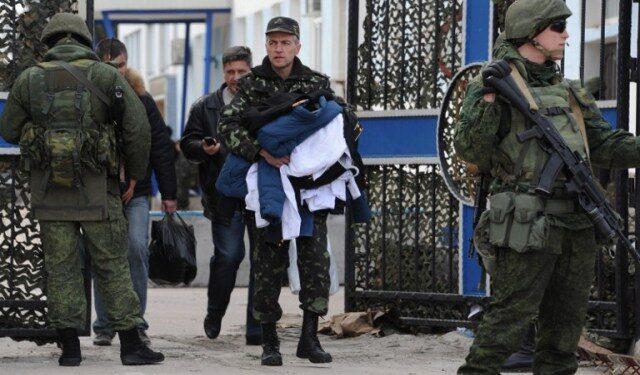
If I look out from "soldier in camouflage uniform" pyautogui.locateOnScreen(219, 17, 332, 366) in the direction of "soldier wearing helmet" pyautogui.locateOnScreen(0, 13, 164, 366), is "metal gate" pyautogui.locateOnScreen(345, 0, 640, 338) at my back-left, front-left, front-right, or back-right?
back-right

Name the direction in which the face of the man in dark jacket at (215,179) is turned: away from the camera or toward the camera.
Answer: toward the camera

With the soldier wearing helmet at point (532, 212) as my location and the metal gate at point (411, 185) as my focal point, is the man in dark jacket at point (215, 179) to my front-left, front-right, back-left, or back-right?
front-left

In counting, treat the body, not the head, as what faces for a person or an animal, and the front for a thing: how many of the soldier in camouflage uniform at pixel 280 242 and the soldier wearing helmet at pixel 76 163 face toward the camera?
1

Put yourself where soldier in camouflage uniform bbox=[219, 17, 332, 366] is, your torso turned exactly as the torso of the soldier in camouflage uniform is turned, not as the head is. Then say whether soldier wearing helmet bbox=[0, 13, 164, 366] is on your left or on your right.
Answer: on your right

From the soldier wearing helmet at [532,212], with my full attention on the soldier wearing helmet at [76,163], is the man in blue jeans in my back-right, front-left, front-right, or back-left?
front-right

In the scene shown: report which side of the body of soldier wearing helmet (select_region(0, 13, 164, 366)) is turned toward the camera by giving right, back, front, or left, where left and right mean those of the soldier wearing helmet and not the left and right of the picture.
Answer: back

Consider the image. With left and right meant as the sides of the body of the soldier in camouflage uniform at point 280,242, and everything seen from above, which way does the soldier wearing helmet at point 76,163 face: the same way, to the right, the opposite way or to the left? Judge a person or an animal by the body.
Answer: the opposite way

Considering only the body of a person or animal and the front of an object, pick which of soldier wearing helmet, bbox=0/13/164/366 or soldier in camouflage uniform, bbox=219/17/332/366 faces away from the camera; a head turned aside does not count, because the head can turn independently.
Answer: the soldier wearing helmet

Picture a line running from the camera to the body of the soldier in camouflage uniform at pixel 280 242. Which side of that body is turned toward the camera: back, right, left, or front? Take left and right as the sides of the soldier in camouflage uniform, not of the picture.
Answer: front

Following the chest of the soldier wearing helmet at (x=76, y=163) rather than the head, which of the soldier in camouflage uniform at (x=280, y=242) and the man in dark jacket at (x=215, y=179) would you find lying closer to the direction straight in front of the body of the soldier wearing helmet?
the man in dark jacket
